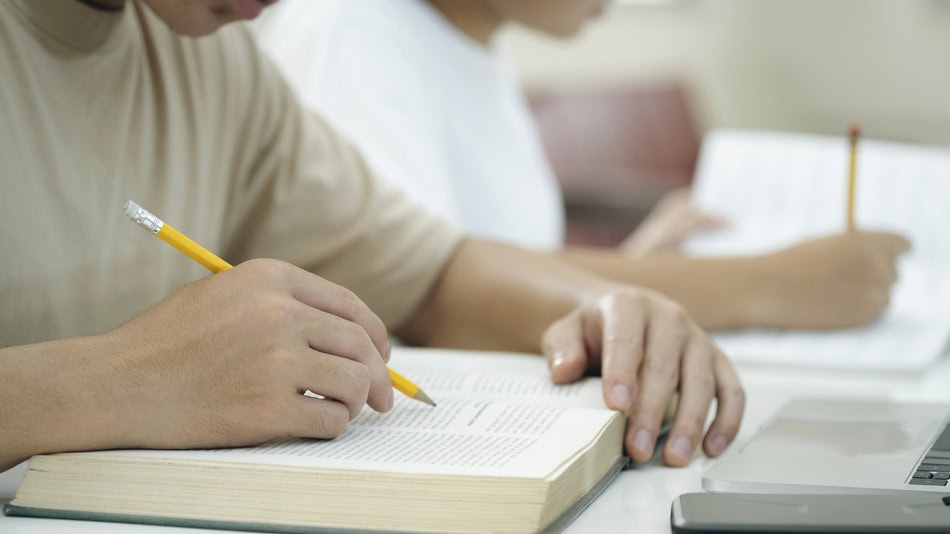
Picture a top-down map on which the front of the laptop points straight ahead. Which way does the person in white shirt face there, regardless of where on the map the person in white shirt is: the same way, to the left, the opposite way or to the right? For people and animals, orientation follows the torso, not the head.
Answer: the opposite way

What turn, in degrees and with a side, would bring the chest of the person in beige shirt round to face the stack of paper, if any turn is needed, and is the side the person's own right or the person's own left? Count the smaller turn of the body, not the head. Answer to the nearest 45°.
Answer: approximately 90° to the person's own left

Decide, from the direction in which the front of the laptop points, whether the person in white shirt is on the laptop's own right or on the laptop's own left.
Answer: on the laptop's own right

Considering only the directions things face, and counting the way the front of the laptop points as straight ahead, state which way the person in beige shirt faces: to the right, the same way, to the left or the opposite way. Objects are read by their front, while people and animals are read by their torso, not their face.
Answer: the opposite way

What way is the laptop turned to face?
to the viewer's left

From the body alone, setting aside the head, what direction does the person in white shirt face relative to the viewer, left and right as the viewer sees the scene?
facing to the right of the viewer

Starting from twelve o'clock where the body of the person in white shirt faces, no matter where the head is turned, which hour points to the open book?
The open book is roughly at 3 o'clock from the person in white shirt.

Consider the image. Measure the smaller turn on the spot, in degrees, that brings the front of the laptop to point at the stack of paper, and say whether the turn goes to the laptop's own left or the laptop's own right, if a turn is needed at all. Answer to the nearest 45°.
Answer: approximately 90° to the laptop's own right

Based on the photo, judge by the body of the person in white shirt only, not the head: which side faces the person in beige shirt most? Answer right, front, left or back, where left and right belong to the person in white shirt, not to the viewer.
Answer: right

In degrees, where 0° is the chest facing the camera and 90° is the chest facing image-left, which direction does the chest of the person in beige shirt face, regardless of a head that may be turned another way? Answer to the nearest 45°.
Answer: approximately 315°

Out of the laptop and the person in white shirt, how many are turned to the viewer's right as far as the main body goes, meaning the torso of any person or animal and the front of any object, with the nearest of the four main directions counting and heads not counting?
1
